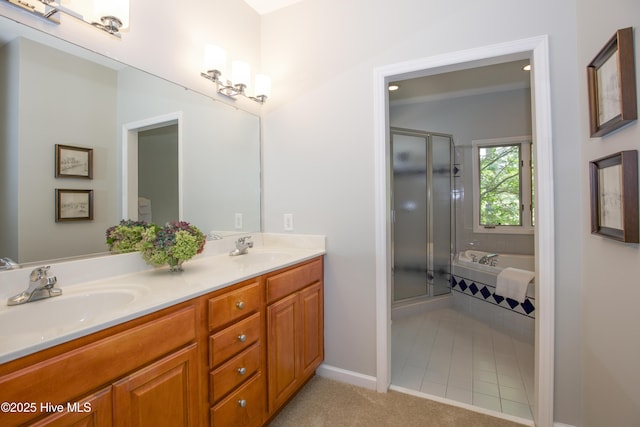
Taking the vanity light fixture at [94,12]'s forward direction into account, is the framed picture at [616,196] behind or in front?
in front

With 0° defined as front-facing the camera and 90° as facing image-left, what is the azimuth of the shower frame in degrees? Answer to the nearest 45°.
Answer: approximately 315°

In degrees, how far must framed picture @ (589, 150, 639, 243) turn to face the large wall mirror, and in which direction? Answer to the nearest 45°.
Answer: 0° — it already faces it

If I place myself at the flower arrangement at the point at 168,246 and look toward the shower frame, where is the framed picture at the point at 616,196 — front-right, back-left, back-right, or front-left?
front-right

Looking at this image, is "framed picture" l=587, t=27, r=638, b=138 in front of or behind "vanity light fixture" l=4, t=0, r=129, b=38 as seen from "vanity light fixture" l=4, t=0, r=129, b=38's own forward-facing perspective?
in front

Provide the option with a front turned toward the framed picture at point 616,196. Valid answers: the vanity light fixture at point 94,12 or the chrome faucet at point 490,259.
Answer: the vanity light fixture

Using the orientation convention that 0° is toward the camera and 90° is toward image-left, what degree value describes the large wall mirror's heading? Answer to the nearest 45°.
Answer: approximately 315°

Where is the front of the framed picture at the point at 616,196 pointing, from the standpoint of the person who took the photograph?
facing the viewer and to the left of the viewer

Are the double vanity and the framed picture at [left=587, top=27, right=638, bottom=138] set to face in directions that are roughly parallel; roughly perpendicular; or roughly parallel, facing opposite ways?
roughly parallel, facing opposite ways

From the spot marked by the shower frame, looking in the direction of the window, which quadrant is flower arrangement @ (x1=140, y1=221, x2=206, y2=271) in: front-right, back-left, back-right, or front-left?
back-right

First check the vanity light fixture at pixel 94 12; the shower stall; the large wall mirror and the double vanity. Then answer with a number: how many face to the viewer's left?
0

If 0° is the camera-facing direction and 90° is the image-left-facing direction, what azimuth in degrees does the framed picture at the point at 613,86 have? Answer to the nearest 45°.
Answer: approximately 45°
